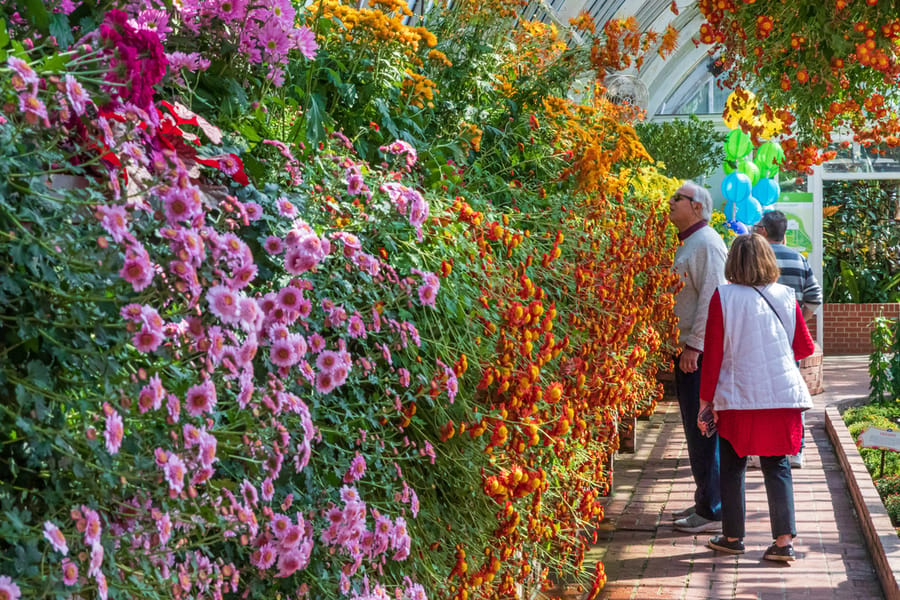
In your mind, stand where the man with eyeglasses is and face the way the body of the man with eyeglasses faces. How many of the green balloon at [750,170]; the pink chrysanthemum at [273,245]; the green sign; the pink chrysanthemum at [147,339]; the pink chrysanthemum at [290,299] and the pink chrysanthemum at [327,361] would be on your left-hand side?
4

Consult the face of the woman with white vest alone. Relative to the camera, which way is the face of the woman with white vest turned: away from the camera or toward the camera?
away from the camera

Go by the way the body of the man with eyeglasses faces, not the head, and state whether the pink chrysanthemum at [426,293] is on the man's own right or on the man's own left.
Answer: on the man's own left

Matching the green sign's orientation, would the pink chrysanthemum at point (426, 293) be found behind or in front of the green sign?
in front

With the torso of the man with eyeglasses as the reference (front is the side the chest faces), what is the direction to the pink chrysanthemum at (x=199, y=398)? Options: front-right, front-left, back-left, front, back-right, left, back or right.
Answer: left

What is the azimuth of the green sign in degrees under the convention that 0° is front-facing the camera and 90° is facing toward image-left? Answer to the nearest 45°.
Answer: approximately 0°

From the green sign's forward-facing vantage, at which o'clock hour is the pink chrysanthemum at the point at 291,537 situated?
The pink chrysanthemum is roughly at 12 o'clock from the green sign.

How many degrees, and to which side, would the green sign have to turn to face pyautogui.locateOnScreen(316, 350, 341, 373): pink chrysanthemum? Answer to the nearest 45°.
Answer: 0° — it already faces it

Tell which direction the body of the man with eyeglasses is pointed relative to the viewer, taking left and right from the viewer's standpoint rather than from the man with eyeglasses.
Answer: facing to the left of the viewer

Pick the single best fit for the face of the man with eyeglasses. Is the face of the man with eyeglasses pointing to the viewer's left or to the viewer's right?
to the viewer's left

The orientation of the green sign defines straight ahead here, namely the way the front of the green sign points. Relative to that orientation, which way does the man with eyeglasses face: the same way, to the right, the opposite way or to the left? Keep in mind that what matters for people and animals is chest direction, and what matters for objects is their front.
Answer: to the right

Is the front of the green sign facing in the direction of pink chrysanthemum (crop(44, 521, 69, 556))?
yes

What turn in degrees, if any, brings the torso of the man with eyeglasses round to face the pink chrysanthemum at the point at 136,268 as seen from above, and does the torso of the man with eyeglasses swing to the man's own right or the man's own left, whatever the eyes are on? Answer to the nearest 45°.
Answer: approximately 90° to the man's own left
